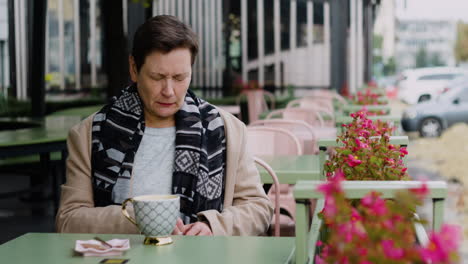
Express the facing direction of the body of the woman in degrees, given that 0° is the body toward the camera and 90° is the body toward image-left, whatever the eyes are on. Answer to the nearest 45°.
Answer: approximately 0°

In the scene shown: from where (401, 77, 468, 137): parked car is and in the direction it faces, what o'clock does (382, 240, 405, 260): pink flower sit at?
The pink flower is roughly at 9 o'clock from the parked car.

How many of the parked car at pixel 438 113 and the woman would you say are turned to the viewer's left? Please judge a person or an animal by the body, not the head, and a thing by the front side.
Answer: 1

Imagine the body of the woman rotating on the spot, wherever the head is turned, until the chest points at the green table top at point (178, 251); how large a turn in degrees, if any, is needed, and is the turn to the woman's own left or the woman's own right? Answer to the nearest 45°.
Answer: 0° — they already face it

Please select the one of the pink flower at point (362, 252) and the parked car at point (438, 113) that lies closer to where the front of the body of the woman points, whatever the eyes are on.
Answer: the pink flower

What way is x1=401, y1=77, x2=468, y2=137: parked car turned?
to the viewer's left

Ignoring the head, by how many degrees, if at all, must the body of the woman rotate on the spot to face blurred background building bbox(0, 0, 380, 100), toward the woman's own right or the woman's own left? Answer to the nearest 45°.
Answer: approximately 180°

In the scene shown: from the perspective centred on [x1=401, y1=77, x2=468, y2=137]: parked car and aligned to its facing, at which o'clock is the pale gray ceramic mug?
The pale gray ceramic mug is roughly at 9 o'clock from the parked car.

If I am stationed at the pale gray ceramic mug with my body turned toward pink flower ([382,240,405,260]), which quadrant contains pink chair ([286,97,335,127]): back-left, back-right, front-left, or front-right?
back-left

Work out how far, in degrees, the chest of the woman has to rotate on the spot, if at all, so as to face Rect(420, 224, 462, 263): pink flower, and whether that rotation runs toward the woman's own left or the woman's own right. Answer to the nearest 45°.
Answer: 0° — they already face it

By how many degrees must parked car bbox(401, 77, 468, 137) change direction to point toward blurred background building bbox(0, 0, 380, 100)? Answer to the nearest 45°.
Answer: approximately 45° to its left

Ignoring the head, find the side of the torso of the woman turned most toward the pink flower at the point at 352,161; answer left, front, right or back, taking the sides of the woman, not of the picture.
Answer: left

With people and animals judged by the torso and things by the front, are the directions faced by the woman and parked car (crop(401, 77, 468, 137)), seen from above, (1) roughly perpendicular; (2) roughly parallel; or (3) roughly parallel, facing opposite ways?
roughly perpendicular

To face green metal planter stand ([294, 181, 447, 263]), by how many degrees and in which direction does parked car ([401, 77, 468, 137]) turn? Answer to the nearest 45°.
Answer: approximately 90° to its left
